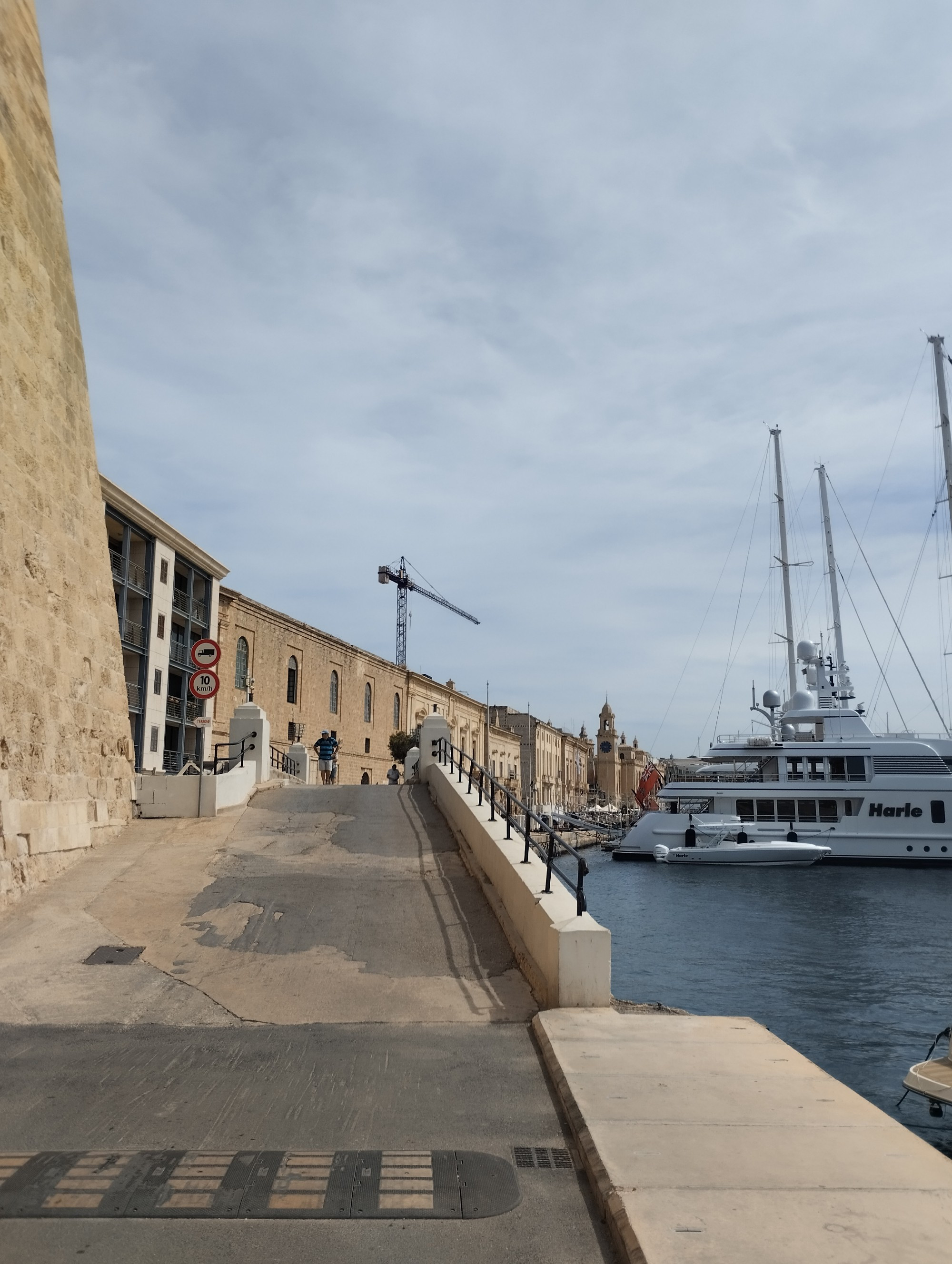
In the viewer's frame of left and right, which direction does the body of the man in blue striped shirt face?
facing the viewer

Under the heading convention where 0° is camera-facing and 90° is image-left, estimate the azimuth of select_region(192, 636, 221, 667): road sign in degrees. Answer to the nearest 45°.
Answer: approximately 0°

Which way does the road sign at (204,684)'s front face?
toward the camera

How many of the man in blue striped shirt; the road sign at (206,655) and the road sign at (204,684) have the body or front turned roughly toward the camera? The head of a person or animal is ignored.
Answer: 3

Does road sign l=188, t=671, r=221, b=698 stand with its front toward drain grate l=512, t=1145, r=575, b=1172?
yes

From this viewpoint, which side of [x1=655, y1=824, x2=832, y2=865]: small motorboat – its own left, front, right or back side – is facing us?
right

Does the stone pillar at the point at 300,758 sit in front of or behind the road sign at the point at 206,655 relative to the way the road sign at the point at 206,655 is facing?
behind

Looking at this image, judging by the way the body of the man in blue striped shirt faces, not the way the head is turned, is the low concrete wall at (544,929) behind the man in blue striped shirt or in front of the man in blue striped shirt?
in front
